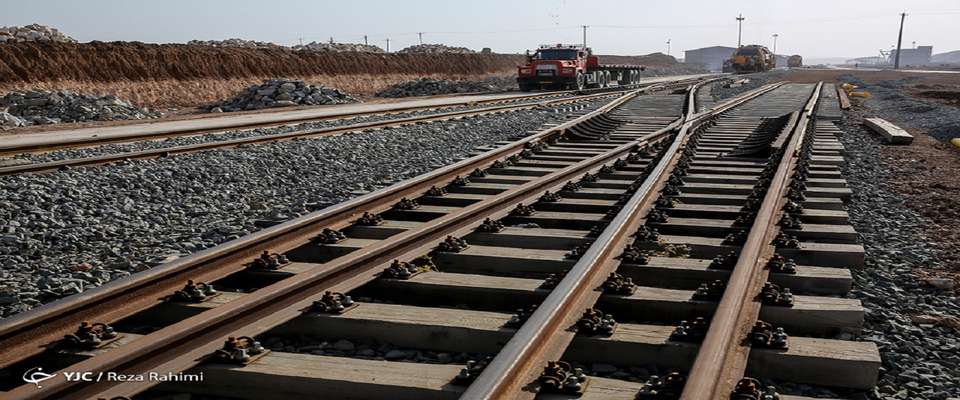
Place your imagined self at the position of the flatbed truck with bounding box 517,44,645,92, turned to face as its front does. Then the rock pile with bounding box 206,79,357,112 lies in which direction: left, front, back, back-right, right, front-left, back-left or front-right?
front

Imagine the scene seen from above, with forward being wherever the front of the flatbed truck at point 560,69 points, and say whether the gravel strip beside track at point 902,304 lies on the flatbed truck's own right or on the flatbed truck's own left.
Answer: on the flatbed truck's own left

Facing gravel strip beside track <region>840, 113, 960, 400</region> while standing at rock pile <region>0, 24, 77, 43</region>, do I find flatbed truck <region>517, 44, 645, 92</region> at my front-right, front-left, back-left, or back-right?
front-left

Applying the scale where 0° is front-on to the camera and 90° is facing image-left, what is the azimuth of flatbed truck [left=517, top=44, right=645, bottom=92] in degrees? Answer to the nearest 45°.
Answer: approximately 45°

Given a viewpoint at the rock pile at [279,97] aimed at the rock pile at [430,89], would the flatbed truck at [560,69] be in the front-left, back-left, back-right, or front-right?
front-right

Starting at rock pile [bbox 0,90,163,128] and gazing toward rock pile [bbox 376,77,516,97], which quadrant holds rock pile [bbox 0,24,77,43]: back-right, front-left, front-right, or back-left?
front-left

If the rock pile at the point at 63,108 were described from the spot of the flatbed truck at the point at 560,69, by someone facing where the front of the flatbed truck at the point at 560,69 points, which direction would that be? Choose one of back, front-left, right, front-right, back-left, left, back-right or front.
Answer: front

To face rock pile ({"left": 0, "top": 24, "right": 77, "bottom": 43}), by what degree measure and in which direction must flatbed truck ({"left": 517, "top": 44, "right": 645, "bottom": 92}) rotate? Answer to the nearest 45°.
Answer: approximately 45° to its right
